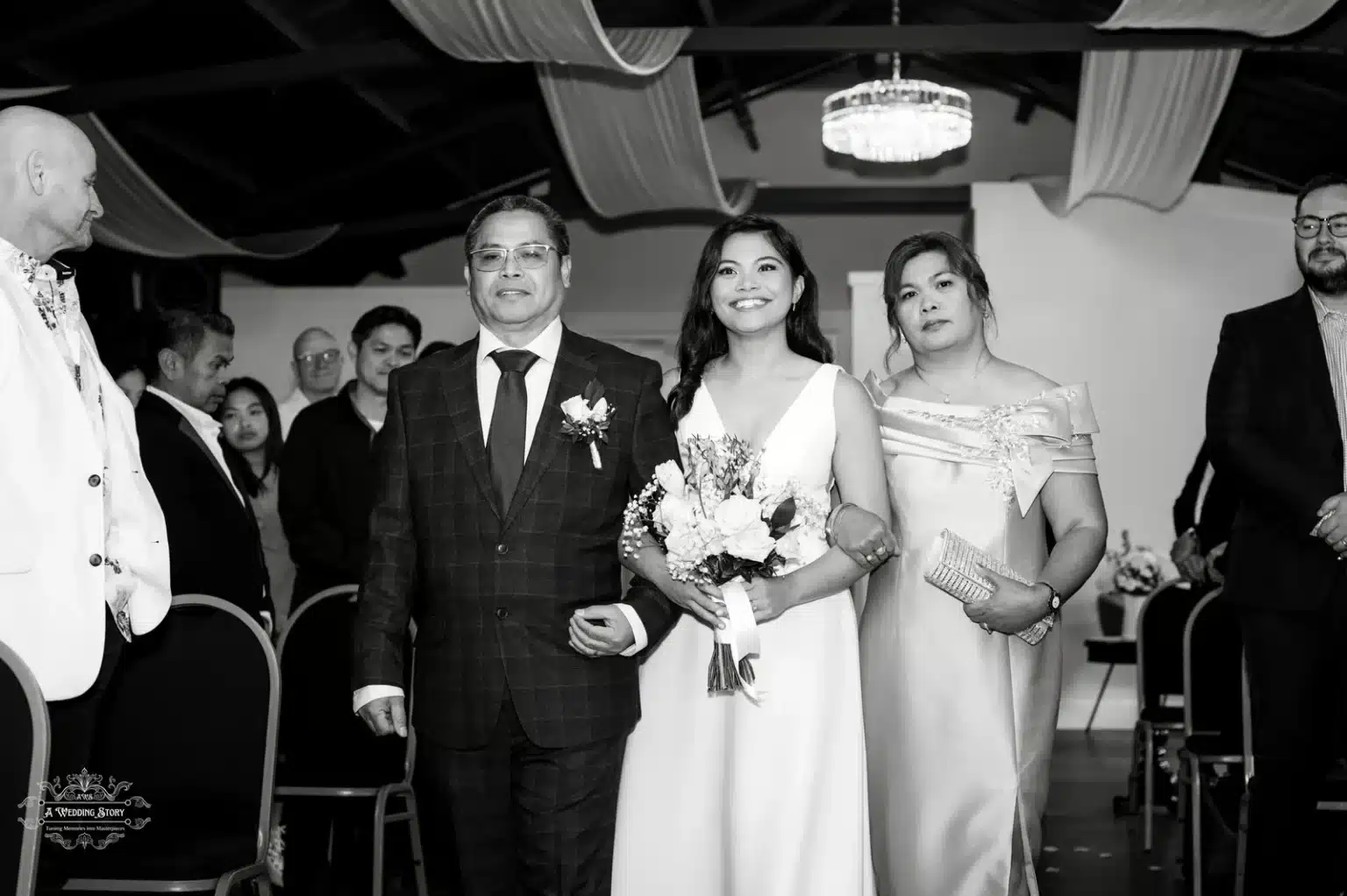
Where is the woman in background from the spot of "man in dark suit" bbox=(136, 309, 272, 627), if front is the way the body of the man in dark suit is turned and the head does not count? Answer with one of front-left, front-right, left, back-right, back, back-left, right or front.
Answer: left

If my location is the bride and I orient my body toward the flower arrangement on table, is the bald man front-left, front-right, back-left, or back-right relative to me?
back-left

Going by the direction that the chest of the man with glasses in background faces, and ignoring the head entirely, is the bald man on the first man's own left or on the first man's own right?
on the first man's own right

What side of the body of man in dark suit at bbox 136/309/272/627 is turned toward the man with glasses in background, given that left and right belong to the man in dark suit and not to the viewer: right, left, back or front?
left

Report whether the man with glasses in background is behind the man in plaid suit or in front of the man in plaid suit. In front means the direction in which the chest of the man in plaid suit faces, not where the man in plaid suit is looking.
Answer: behind

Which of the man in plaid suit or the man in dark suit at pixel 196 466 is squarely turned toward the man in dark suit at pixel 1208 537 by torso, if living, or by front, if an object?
the man in dark suit at pixel 196 466

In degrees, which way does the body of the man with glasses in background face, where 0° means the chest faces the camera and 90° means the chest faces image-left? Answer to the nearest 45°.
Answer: approximately 315°

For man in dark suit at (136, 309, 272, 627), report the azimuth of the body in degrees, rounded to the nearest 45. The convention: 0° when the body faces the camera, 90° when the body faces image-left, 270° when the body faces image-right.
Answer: approximately 270°

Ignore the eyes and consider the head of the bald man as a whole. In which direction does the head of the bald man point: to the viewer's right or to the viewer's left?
to the viewer's right

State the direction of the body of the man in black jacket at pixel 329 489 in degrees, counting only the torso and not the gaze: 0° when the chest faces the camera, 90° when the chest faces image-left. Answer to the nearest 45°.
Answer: approximately 315°
